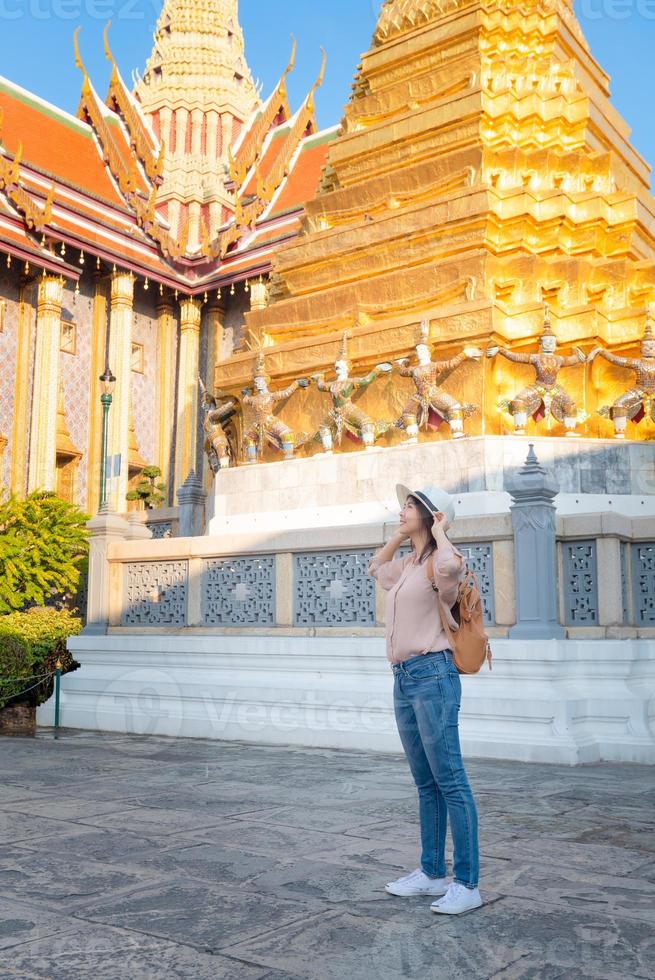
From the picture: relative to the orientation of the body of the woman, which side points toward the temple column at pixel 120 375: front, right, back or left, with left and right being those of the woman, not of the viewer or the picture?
right

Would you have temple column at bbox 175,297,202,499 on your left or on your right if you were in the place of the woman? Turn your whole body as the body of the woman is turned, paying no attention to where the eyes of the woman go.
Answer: on your right

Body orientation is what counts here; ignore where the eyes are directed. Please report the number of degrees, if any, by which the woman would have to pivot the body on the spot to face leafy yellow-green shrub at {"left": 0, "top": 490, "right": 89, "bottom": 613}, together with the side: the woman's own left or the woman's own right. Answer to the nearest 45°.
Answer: approximately 90° to the woman's own right

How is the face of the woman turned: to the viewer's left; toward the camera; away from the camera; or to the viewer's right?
to the viewer's left

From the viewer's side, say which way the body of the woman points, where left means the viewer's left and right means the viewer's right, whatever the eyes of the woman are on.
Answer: facing the viewer and to the left of the viewer

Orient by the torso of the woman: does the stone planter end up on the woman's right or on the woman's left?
on the woman's right

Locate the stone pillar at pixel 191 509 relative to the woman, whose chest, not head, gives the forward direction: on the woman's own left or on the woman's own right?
on the woman's own right
